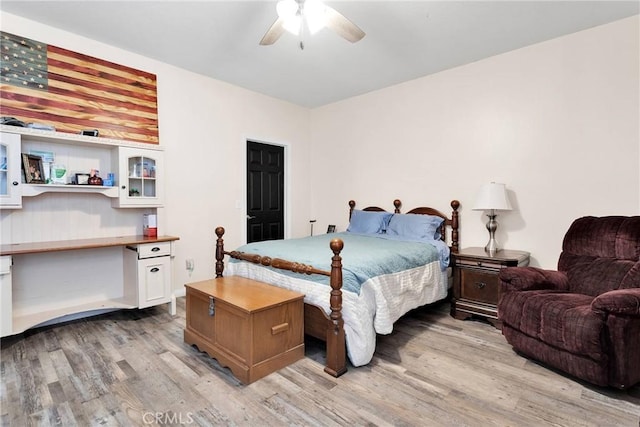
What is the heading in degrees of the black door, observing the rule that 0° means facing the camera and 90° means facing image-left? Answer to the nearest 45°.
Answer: approximately 315°

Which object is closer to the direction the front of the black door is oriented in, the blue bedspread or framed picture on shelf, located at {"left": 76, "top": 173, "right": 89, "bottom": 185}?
the blue bedspread

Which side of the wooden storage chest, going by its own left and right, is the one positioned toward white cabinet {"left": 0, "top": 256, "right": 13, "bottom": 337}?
right

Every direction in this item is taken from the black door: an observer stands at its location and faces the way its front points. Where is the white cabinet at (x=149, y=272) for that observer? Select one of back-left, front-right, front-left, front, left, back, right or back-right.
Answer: right

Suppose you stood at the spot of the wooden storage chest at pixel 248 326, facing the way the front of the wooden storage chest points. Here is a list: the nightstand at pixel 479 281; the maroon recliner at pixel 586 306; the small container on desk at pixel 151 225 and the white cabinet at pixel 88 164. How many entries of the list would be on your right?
2

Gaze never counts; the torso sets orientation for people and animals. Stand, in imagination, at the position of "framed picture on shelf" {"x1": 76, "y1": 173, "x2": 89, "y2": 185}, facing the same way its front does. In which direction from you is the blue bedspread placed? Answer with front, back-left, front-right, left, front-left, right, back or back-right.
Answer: front-left

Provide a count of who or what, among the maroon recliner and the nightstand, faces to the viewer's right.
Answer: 0

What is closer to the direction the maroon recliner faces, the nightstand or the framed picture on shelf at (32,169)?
the framed picture on shelf

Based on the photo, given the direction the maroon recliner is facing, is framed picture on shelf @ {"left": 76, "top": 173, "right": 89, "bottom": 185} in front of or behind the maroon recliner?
in front

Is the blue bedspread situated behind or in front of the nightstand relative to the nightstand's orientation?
in front

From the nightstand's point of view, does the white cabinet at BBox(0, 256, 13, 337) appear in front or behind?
in front

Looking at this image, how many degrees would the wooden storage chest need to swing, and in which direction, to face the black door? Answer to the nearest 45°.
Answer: approximately 135° to its right

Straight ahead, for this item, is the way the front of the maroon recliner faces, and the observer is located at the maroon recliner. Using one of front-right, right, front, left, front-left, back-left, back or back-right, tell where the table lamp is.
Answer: right
